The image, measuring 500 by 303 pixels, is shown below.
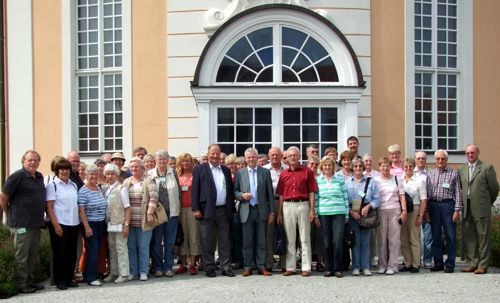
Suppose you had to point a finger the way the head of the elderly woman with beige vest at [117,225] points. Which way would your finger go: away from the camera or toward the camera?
toward the camera

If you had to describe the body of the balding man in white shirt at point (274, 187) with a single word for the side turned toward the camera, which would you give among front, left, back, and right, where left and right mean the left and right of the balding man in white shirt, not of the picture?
front

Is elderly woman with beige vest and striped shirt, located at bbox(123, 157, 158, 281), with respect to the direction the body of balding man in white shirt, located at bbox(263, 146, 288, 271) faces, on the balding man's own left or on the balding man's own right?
on the balding man's own right

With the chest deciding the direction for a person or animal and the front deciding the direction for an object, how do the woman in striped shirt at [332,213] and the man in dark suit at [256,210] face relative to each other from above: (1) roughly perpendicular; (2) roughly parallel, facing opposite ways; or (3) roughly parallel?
roughly parallel

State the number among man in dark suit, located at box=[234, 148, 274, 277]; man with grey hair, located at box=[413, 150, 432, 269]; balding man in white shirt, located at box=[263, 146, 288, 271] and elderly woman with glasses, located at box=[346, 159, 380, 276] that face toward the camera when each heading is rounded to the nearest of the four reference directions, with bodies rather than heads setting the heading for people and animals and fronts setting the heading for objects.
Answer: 4

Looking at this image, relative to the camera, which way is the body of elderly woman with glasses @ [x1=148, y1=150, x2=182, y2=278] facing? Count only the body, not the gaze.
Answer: toward the camera

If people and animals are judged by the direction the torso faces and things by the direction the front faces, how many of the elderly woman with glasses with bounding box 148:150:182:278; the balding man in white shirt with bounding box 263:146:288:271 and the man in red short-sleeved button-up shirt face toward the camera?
3

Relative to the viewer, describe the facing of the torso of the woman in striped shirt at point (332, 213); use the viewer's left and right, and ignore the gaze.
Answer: facing the viewer

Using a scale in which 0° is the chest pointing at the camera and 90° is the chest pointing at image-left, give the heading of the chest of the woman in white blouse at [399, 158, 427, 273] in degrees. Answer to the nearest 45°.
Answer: approximately 45°

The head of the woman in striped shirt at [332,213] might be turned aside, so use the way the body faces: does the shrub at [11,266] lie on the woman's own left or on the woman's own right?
on the woman's own right

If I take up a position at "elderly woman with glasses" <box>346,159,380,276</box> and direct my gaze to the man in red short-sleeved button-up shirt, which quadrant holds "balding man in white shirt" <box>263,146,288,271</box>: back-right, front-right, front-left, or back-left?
front-right

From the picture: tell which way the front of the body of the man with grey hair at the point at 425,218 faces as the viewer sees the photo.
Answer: toward the camera

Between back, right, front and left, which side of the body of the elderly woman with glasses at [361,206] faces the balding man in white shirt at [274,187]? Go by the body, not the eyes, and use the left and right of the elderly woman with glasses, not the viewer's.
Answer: right
